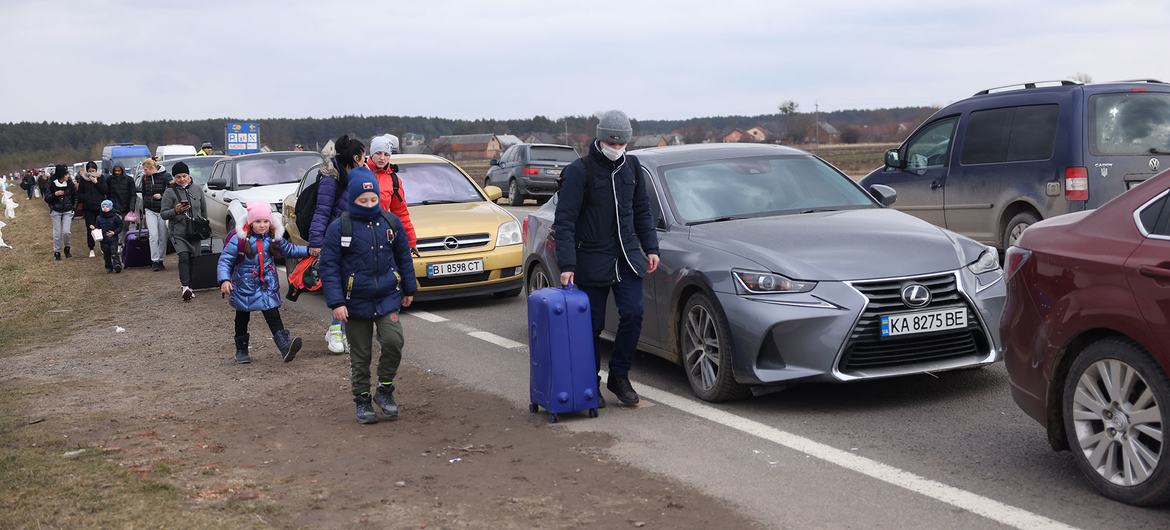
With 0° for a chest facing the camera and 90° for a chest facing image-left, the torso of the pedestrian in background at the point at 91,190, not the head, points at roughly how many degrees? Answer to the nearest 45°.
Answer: approximately 0°

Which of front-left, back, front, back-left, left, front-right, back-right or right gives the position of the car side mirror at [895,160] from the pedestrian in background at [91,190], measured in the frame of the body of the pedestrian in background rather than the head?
front-left

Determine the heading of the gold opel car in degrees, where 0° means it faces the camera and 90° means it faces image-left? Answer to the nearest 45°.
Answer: approximately 315°

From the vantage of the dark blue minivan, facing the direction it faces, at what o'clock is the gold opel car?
The gold opel car is roughly at 10 o'clock from the dark blue minivan.

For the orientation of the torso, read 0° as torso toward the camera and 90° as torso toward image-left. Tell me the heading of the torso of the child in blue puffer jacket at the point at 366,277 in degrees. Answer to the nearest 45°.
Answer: approximately 0°

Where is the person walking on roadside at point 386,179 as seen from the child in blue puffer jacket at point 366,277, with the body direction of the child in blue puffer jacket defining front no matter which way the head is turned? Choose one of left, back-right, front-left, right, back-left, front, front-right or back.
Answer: back

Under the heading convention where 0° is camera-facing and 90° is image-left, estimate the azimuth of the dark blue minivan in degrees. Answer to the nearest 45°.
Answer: approximately 135°
